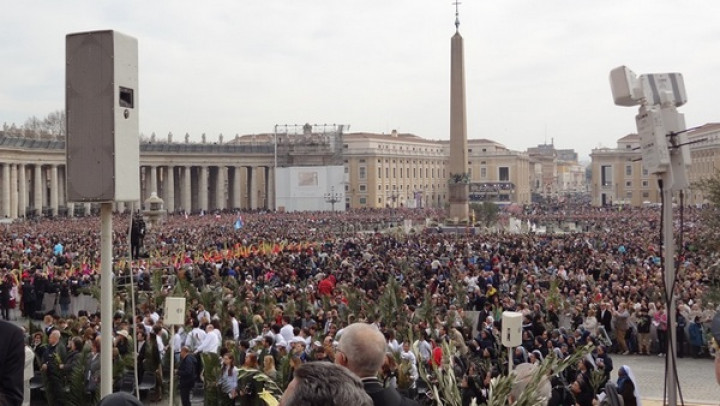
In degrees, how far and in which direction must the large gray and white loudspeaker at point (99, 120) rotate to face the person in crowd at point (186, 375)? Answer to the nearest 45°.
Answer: approximately 135° to its right

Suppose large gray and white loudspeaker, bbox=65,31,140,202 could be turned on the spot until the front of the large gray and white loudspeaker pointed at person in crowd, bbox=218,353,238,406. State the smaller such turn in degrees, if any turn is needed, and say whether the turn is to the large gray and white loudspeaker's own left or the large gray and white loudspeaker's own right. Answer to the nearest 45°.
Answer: approximately 135° to the large gray and white loudspeaker's own right

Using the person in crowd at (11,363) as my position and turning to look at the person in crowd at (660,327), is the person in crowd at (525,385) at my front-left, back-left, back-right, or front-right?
front-right

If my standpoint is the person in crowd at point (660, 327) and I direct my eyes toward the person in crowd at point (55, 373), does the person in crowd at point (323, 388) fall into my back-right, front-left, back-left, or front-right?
front-left
